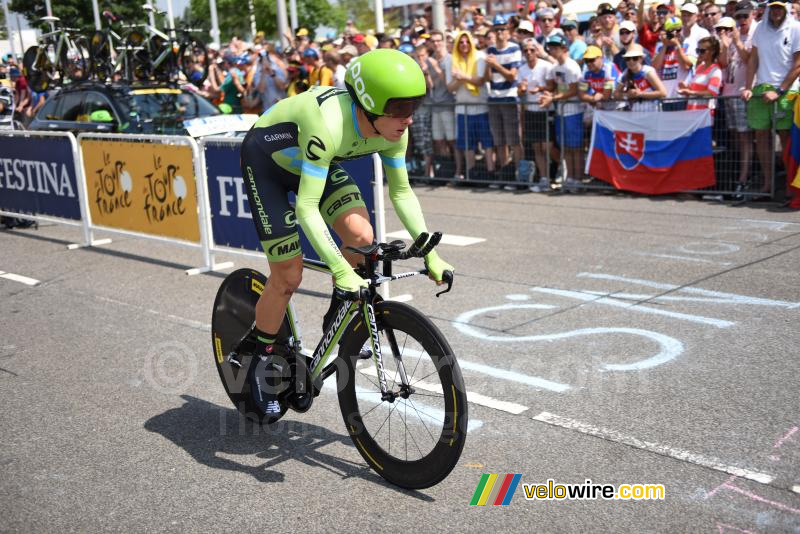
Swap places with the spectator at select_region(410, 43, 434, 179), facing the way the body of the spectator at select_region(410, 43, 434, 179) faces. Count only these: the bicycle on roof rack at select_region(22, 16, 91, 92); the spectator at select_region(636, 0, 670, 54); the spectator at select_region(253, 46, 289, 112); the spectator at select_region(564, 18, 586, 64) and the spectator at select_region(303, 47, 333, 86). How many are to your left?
2

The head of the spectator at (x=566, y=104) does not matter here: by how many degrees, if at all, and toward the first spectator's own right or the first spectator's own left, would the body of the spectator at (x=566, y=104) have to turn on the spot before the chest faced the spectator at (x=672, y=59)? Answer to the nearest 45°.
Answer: approximately 135° to the first spectator's own left
